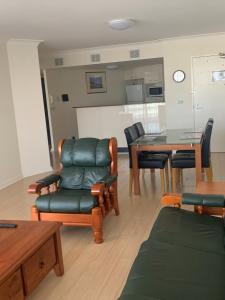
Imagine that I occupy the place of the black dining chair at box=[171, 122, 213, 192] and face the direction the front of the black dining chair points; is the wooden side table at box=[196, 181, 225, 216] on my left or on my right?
on my left

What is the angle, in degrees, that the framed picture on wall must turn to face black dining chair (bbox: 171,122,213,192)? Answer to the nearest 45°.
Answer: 0° — it already faces it

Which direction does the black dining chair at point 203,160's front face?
to the viewer's left

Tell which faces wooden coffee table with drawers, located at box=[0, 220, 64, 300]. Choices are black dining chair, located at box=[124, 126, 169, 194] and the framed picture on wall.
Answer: the framed picture on wall

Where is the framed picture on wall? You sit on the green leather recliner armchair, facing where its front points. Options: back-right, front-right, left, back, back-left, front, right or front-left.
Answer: back-right

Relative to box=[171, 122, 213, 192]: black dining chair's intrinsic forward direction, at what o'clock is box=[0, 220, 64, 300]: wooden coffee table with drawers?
The wooden coffee table with drawers is roughly at 10 o'clock from the black dining chair.

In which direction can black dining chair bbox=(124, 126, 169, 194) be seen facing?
to the viewer's right

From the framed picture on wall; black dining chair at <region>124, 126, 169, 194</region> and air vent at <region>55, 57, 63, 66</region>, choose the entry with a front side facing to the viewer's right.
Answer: the black dining chair

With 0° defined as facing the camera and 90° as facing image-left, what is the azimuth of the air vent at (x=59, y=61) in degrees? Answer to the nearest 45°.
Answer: approximately 0°

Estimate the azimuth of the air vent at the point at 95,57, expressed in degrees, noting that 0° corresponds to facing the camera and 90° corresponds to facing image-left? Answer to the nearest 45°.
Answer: approximately 0°

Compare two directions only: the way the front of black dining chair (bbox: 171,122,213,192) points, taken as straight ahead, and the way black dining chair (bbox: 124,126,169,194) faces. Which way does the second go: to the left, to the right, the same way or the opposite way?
the opposite way

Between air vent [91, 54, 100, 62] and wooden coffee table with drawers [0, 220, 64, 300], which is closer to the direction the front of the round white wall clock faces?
the wooden coffee table with drawers

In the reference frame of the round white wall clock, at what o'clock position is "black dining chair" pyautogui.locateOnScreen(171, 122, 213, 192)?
The black dining chair is roughly at 12 o'clock from the round white wall clock.

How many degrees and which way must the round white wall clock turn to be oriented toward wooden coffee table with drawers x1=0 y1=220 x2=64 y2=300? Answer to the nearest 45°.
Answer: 0° — it already faces it

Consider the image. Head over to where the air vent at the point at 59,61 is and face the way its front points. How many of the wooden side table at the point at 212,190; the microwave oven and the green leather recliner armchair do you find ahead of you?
2

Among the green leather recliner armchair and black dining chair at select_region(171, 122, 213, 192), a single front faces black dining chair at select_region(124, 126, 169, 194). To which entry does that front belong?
black dining chair at select_region(171, 122, 213, 192)

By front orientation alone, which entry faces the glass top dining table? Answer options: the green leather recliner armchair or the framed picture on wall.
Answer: the framed picture on wall
